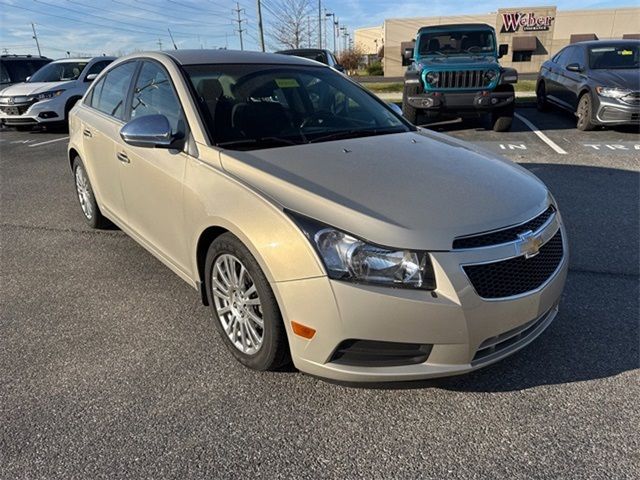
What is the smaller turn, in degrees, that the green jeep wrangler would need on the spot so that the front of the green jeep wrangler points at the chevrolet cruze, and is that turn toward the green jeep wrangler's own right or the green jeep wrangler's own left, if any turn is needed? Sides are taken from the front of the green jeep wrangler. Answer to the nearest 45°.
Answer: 0° — it already faces it

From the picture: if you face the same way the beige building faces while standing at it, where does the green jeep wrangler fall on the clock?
The green jeep wrangler is roughly at 12 o'clock from the beige building.

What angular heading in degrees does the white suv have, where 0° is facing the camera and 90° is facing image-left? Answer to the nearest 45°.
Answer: approximately 45°

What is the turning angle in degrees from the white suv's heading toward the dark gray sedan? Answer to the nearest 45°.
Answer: approximately 90° to its left

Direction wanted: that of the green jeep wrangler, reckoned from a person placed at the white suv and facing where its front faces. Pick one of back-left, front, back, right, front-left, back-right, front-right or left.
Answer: left

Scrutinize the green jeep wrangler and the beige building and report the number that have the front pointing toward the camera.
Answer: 2

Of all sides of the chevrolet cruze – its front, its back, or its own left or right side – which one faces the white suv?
back

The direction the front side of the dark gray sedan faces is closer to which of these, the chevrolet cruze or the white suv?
the chevrolet cruze

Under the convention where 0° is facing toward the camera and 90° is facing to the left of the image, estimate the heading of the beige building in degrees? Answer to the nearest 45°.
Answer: approximately 0°

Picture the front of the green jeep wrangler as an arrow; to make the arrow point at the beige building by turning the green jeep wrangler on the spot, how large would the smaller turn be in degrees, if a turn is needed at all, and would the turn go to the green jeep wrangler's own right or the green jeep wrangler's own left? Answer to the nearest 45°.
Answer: approximately 180°

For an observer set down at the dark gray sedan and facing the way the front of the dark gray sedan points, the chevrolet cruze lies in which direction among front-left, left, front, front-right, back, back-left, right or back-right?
front-right

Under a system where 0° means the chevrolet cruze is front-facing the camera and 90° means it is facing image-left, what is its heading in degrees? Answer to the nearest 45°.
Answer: approximately 315°

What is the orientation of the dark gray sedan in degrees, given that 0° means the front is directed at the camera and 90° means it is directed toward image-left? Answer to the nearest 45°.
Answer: approximately 315°
